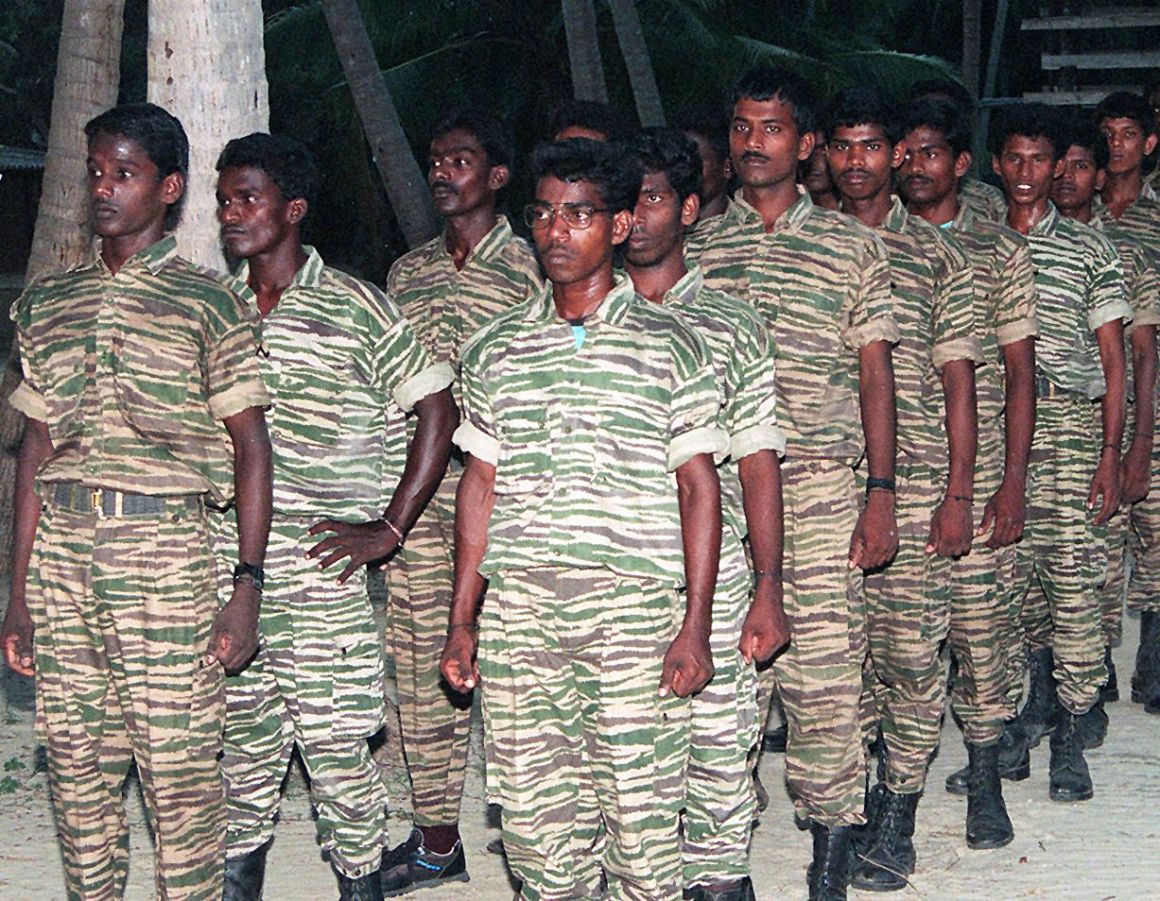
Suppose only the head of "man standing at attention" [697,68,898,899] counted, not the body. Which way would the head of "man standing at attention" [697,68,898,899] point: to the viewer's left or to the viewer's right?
to the viewer's left

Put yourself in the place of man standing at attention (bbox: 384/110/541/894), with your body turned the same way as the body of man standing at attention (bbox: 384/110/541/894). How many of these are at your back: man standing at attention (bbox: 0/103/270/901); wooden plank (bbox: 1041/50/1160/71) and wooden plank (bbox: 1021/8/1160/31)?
2

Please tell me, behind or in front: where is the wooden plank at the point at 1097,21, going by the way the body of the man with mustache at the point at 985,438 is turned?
behind

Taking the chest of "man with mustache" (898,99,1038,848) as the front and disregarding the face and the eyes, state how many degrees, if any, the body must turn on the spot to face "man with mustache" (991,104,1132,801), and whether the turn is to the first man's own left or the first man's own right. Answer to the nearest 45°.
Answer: approximately 180°

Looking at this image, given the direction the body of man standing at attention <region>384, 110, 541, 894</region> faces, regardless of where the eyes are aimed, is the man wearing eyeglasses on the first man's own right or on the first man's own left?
on the first man's own left

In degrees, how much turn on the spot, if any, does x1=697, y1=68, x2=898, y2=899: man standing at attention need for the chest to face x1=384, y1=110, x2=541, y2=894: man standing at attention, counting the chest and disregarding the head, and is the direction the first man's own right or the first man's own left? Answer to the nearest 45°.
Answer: approximately 45° to the first man's own right

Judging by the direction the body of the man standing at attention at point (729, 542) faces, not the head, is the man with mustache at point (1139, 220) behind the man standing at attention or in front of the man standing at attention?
behind

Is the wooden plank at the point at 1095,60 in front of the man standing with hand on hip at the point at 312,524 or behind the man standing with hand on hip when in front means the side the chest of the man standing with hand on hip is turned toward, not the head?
behind

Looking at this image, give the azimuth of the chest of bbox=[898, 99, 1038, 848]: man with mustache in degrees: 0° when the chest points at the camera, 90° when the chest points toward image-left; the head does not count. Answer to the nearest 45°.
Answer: approximately 45°
